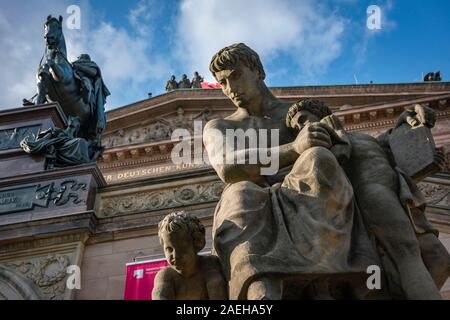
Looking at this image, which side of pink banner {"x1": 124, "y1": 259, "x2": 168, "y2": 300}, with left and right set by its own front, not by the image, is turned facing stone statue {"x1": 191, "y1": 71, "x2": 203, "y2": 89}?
back

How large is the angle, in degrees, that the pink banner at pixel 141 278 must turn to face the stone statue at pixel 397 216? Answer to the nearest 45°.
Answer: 0° — it already faces it

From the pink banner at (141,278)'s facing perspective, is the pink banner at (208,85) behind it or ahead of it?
behind

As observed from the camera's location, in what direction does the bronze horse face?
facing the viewer and to the left of the viewer

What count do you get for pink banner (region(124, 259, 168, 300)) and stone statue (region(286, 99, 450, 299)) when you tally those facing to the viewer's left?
1

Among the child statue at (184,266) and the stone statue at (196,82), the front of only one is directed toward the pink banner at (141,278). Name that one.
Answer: the stone statue

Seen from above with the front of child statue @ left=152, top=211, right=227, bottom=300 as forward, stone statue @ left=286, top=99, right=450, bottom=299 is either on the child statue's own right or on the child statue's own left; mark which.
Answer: on the child statue's own left
